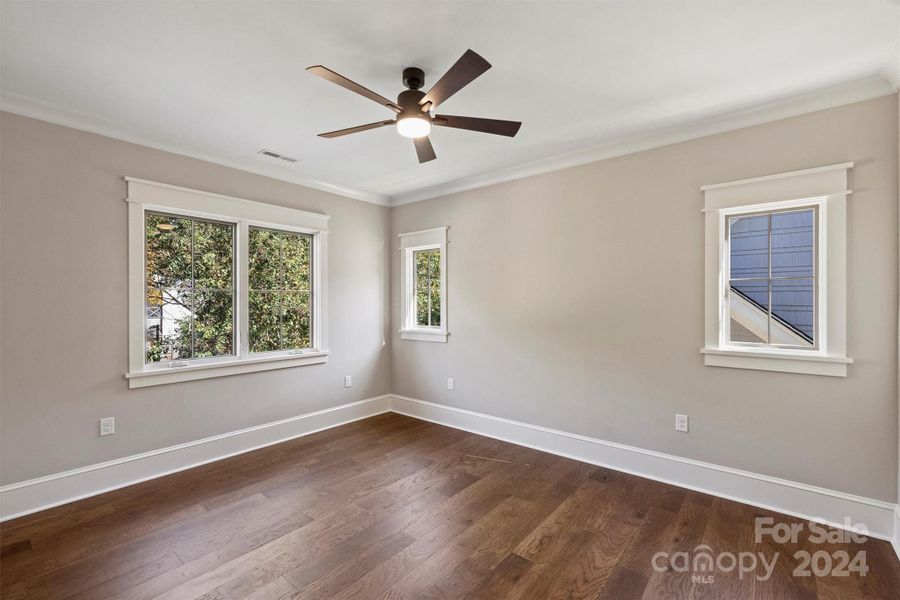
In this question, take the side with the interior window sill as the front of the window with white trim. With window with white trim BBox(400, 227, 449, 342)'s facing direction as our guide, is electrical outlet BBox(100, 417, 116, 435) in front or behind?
in front

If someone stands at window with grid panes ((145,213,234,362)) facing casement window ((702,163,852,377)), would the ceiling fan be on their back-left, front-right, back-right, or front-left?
front-right

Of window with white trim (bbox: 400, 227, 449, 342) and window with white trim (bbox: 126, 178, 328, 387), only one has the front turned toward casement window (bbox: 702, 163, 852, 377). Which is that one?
window with white trim (bbox: 126, 178, 328, 387)

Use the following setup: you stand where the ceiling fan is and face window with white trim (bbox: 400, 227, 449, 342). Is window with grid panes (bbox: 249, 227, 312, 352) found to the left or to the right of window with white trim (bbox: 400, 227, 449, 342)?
left

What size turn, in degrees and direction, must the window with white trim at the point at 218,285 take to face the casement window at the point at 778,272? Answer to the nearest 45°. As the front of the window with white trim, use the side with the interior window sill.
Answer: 0° — it already faces it

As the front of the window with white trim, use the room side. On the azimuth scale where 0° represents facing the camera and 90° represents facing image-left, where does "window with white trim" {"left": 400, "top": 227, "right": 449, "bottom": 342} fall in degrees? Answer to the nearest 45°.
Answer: approximately 45°

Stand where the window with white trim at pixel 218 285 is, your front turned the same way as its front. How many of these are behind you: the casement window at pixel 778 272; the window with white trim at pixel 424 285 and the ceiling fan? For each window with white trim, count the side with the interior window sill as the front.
0

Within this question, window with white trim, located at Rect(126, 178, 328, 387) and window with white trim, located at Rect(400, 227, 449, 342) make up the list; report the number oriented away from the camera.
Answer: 0

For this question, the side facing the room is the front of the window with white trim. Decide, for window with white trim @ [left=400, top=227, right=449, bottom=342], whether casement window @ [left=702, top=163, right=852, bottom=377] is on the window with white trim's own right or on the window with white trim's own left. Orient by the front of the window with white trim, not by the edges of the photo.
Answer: on the window with white trim's own left

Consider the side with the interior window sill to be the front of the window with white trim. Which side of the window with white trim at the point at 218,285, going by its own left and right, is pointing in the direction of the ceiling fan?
front

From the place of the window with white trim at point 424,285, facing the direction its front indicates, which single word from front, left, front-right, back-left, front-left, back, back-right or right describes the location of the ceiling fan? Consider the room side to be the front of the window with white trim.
front-left

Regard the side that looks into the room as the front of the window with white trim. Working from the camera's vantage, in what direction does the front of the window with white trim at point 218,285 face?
facing the viewer and to the right of the viewer
